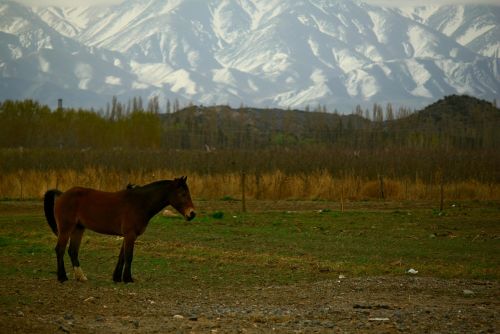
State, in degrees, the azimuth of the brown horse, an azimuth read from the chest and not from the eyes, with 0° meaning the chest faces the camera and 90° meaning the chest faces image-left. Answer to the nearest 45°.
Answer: approximately 270°
